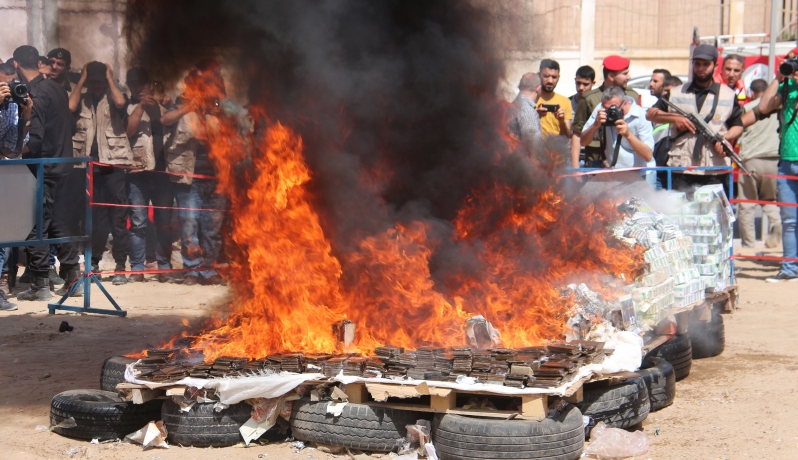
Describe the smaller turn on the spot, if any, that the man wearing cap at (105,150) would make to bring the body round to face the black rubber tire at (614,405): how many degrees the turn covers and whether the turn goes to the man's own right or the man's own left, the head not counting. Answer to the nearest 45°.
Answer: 0° — they already face it

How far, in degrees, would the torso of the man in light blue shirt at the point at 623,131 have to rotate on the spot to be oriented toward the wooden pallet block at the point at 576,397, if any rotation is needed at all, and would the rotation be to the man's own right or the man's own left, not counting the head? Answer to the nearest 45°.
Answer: approximately 45° to the man's own left

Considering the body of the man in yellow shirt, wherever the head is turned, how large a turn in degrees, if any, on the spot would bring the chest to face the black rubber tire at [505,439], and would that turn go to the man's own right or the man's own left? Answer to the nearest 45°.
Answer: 0° — they already face it

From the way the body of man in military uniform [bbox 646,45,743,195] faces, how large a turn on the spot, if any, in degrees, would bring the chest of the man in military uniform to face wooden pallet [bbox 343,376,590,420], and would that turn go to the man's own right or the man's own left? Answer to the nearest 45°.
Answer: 0° — they already face it

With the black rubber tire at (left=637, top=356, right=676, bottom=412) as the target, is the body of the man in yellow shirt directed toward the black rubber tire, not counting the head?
yes

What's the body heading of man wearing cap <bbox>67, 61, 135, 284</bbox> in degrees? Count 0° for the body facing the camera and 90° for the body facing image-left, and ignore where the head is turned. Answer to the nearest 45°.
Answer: approximately 0°

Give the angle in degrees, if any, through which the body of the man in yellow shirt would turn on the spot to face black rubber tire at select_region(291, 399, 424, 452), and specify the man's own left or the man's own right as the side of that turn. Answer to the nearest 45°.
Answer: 0° — they already face it

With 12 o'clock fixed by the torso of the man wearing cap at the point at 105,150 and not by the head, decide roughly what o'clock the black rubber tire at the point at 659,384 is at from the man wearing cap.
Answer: The black rubber tire is roughly at 11 o'clock from the man wearing cap.

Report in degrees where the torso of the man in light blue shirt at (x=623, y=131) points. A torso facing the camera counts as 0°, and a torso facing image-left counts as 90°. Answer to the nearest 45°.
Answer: approximately 45°
